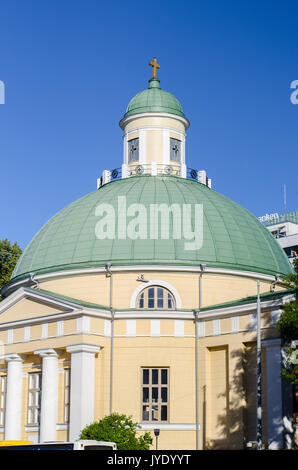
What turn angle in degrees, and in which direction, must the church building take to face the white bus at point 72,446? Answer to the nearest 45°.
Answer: approximately 45° to its left

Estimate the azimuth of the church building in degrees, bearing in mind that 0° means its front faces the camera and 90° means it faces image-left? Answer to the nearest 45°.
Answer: approximately 45°

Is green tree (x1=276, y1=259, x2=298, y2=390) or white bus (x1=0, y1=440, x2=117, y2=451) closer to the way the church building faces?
the white bus

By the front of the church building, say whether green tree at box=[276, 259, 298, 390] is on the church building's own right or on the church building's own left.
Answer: on the church building's own left
